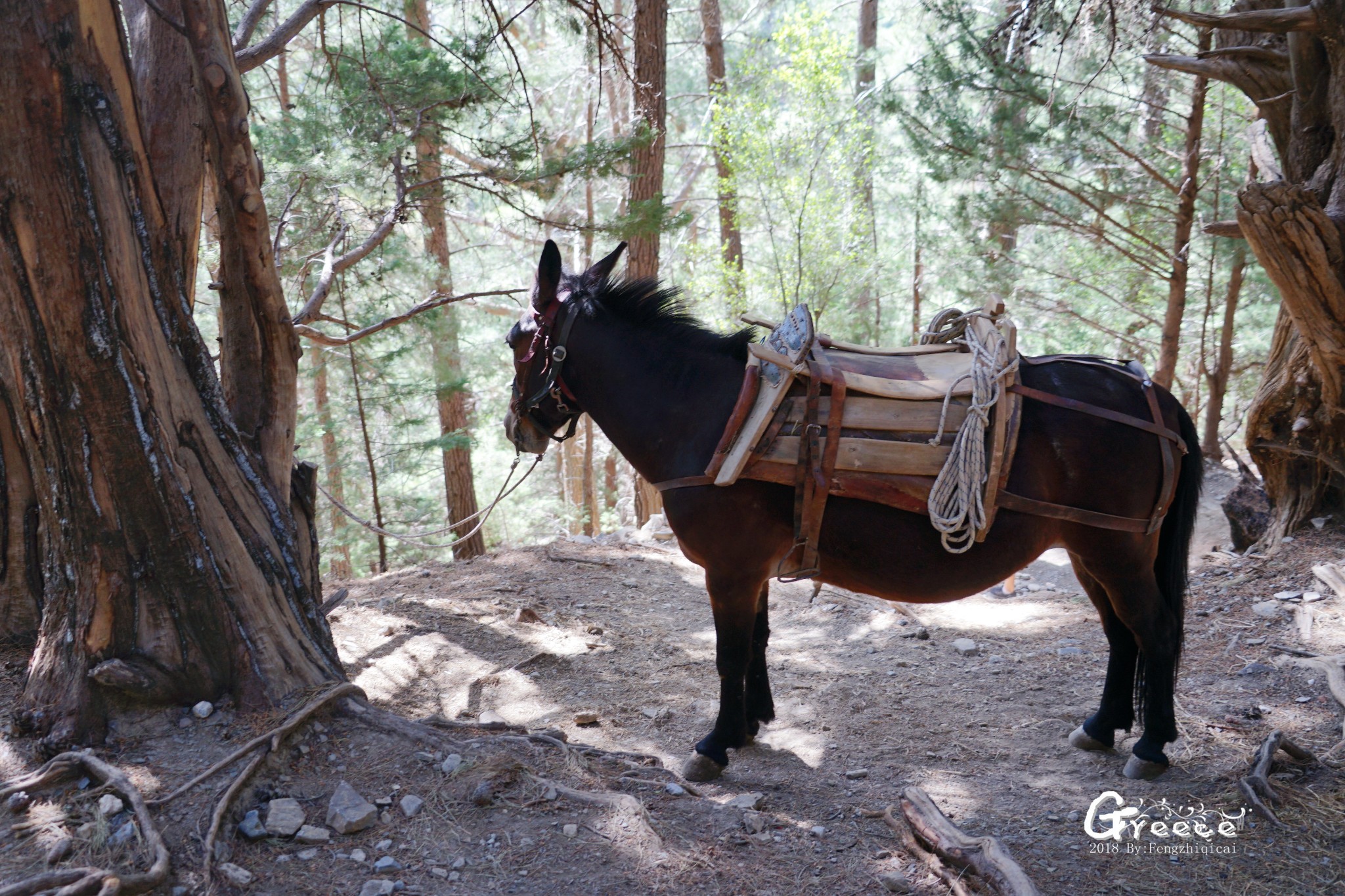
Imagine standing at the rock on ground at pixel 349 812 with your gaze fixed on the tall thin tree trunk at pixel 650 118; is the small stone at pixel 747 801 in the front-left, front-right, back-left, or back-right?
front-right

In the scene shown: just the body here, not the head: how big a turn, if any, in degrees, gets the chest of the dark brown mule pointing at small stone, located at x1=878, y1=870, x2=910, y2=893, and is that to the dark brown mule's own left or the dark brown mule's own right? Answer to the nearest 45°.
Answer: approximately 90° to the dark brown mule's own left

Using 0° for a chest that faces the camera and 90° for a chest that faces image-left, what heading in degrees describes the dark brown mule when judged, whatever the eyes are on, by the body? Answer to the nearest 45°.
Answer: approximately 90°

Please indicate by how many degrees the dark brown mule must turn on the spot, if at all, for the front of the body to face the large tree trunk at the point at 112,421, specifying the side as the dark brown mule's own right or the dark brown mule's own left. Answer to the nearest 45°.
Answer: approximately 45° to the dark brown mule's own left

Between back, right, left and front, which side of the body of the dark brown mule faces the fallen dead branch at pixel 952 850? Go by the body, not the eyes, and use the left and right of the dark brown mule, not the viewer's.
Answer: left

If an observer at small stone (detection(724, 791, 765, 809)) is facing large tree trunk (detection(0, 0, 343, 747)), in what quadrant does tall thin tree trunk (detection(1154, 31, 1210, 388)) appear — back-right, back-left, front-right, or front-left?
back-right

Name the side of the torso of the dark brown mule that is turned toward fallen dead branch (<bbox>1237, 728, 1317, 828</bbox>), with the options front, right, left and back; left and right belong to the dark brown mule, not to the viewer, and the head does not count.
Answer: back

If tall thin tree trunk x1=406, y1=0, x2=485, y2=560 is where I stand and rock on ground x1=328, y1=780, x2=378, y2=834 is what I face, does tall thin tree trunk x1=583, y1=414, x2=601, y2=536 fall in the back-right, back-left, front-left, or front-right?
back-left

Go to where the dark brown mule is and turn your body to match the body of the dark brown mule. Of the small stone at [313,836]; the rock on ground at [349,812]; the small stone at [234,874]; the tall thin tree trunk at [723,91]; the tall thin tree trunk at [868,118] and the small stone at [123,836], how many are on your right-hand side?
2

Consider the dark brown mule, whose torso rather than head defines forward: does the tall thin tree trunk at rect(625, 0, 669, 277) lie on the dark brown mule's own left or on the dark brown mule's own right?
on the dark brown mule's own right

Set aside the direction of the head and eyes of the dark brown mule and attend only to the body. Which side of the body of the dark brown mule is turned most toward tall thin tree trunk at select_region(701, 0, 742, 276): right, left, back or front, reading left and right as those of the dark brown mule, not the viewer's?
right

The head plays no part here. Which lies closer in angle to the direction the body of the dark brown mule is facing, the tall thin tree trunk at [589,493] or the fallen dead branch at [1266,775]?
the tall thin tree trunk

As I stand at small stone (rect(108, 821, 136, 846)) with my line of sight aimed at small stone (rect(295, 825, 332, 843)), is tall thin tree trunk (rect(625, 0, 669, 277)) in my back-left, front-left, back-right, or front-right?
front-left

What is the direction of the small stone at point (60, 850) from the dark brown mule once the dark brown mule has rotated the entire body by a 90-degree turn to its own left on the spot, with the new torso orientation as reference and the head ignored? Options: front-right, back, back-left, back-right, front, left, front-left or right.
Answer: front-right

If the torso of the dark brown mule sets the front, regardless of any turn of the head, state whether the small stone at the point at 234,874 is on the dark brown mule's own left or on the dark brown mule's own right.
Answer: on the dark brown mule's own left

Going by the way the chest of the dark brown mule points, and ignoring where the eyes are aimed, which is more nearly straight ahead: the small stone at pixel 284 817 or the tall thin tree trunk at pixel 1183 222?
the small stone
